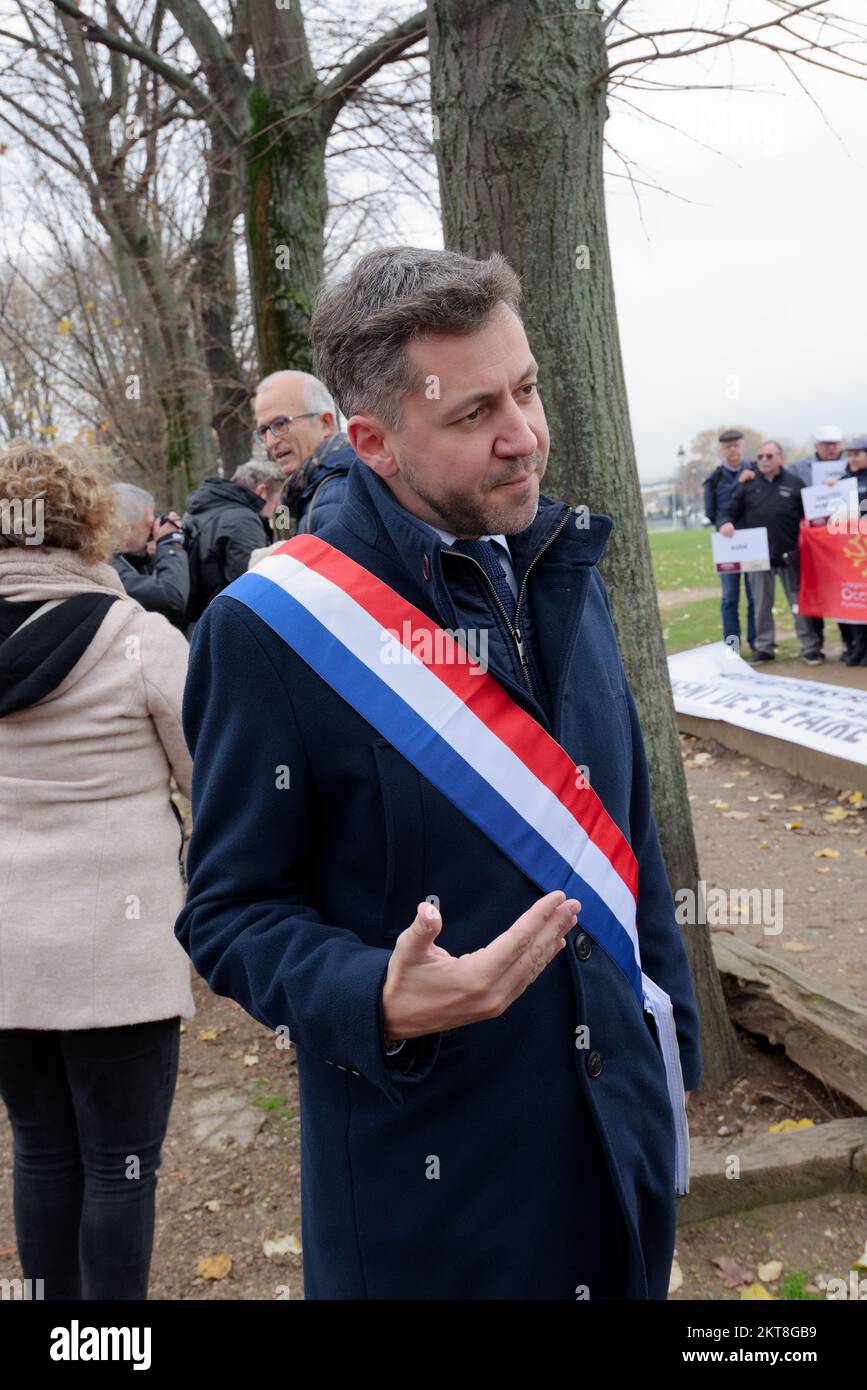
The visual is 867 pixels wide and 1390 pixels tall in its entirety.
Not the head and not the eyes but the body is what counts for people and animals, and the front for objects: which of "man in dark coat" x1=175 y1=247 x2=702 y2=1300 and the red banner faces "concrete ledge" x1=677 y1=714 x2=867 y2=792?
the red banner

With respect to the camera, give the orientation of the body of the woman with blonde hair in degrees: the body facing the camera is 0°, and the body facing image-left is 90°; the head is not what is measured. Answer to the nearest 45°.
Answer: approximately 180°

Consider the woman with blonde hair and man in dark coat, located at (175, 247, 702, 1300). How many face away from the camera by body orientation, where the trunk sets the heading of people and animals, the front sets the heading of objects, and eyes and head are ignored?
1

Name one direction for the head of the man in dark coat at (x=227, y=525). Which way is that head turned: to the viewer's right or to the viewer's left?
to the viewer's right

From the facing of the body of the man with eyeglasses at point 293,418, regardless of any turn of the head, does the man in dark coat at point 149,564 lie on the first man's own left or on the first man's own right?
on the first man's own right

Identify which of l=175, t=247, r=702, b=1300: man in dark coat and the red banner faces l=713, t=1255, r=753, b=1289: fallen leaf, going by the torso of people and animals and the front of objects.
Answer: the red banner

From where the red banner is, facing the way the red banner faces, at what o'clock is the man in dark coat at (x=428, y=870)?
The man in dark coat is roughly at 12 o'clock from the red banner.

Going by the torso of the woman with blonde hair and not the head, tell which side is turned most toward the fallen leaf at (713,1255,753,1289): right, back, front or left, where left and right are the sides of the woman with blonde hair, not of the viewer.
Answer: right
